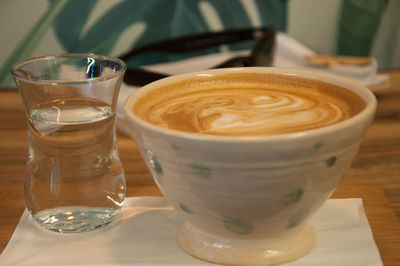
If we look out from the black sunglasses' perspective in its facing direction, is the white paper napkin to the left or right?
on its right

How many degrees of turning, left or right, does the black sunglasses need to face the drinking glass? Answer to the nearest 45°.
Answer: approximately 90° to its right
